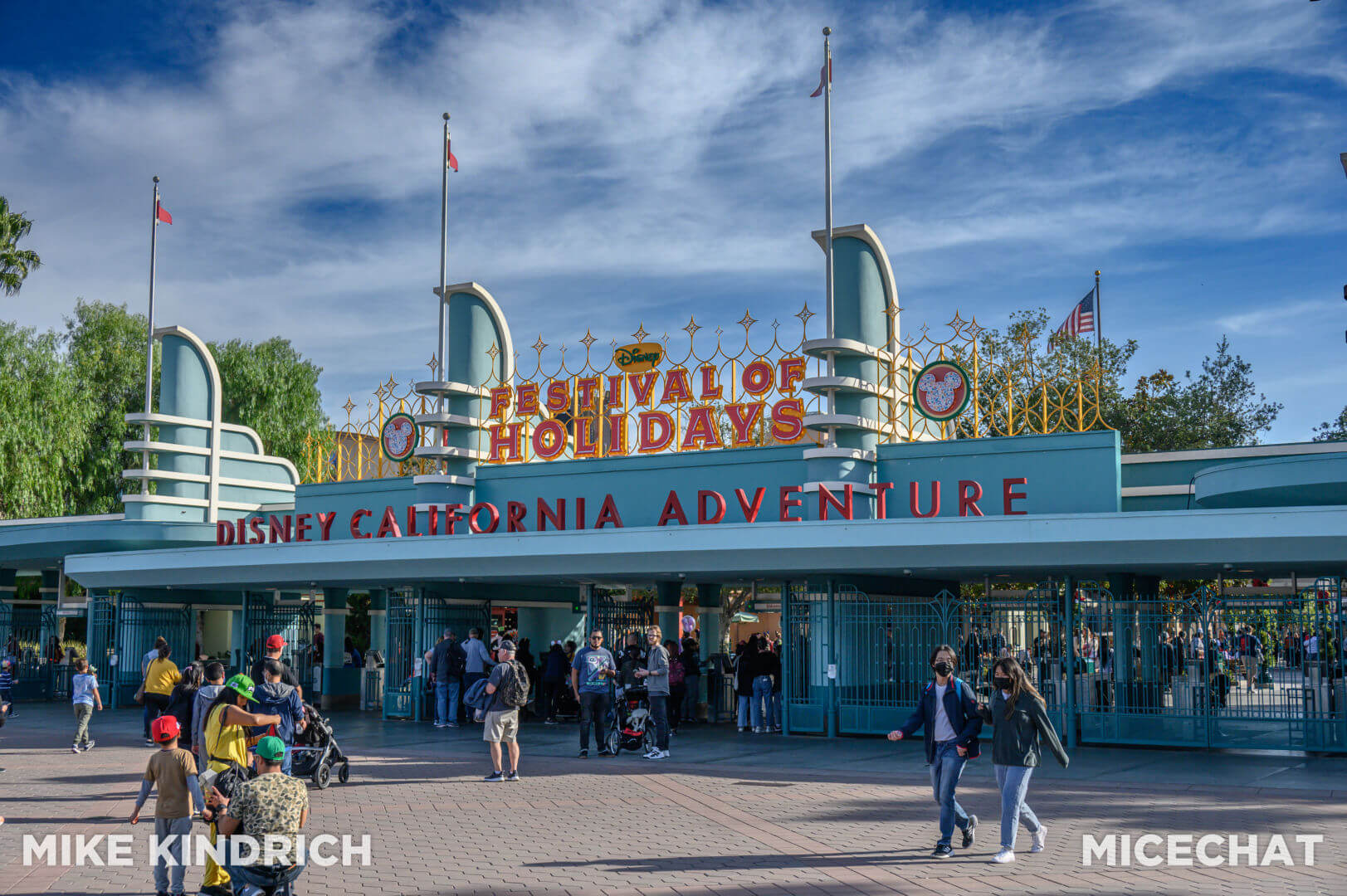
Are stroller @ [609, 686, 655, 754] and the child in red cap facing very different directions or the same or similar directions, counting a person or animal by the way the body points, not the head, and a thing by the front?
very different directions

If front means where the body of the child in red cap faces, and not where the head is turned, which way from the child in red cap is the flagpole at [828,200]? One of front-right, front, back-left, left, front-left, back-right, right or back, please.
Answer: front-right

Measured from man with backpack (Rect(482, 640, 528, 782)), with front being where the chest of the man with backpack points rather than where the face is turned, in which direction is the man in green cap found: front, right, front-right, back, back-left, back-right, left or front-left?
back-left

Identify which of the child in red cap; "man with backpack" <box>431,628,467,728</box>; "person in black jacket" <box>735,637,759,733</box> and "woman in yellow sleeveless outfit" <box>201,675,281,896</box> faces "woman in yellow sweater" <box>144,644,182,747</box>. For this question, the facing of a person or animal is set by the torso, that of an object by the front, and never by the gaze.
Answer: the child in red cap

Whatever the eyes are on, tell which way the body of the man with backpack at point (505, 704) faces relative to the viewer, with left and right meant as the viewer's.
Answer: facing away from the viewer and to the left of the viewer

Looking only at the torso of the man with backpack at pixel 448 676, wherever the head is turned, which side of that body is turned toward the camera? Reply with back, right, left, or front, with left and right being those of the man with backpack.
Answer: back

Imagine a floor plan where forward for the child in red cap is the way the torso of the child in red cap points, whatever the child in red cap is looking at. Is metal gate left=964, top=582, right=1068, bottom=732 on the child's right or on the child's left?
on the child's right

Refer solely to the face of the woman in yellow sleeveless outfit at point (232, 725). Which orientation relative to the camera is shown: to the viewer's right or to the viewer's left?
to the viewer's right

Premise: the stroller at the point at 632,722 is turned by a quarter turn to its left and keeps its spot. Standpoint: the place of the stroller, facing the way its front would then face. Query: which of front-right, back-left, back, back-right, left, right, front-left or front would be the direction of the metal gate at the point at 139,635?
back-left

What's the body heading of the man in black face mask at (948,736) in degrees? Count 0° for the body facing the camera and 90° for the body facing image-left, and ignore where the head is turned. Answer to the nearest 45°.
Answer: approximately 45°

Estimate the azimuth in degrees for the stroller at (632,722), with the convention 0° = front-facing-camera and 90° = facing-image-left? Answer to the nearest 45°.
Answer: approximately 0°

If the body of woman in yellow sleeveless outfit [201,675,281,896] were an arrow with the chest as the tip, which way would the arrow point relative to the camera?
to the viewer's right
